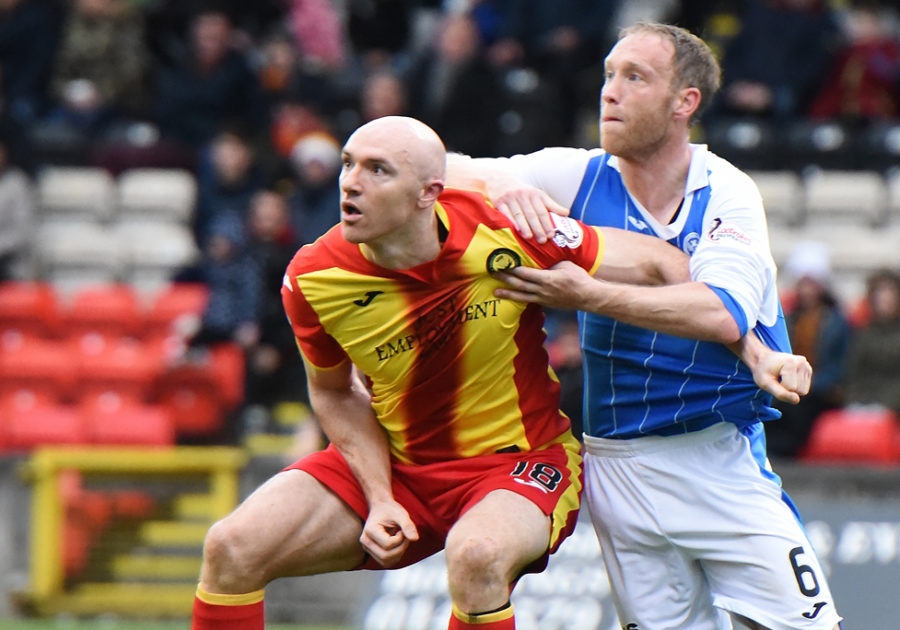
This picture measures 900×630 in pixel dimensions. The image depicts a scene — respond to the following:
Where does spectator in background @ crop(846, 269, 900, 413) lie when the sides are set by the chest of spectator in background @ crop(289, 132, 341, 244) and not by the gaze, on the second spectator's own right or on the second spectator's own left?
on the second spectator's own left

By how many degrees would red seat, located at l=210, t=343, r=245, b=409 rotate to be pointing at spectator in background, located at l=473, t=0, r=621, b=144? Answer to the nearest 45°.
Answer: approximately 135° to its left

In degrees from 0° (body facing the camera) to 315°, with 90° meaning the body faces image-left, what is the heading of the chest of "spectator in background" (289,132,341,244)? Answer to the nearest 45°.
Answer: approximately 0°

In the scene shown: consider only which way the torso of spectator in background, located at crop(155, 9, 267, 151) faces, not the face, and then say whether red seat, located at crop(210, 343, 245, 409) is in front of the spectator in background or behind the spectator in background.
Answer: in front

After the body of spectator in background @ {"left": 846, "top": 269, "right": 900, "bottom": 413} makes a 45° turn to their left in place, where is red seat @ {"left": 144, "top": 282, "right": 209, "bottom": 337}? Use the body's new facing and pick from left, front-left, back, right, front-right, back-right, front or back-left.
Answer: back-right

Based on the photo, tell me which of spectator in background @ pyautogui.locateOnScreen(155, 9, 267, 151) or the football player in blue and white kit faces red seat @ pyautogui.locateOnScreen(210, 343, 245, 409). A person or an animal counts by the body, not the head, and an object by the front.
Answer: the spectator in background
